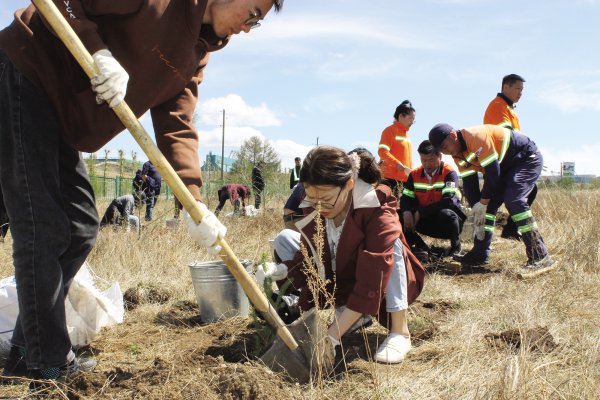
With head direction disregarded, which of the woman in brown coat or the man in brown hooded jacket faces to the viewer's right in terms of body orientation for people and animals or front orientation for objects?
the man in brown hooded jacket

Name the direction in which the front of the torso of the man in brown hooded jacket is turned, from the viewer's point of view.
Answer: to the viewer's right

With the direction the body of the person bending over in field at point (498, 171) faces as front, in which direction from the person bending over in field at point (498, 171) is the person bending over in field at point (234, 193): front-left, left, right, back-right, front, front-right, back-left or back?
front-right

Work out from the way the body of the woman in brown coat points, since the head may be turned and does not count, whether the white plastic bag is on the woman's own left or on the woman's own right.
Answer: on the woman's own right

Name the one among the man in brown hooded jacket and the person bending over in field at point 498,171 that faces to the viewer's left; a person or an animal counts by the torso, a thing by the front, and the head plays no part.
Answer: the person bending over in field

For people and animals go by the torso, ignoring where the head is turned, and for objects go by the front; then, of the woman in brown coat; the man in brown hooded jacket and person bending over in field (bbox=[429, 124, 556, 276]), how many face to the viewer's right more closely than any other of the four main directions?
1

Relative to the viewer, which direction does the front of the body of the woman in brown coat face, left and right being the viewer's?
facing the viewer and to the left of the viewer

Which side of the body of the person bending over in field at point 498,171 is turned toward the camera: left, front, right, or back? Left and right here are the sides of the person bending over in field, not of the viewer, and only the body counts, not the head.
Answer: left

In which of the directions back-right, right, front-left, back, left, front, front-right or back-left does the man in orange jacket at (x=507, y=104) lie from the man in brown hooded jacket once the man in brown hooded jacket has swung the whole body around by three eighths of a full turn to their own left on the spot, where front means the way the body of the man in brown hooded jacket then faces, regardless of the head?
right

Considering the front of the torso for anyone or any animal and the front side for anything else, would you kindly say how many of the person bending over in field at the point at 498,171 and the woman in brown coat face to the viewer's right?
0
